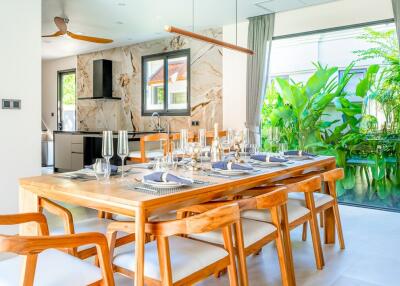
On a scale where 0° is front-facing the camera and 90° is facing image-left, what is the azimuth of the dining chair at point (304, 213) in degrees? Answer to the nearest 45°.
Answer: approximately 135°

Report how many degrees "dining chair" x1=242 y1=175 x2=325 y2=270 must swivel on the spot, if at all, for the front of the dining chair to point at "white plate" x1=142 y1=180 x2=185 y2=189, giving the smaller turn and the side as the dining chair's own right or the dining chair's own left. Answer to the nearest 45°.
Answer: approximately 90° to the dining chair's own left

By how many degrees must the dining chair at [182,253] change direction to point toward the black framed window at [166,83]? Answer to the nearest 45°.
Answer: approximately 45° to its right

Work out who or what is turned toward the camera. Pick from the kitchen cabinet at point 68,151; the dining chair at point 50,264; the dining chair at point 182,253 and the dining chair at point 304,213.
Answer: the kitchen cabinet

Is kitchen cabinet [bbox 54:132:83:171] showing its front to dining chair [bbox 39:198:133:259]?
yes

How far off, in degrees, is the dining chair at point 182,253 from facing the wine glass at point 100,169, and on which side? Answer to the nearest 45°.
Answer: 0° — it already faces it

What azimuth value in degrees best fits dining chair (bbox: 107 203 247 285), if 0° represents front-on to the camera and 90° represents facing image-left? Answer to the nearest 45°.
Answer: approximately 135°

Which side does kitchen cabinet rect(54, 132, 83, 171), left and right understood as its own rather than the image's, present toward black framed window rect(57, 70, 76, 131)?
back

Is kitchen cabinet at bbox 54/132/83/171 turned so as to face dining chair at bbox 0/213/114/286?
yes

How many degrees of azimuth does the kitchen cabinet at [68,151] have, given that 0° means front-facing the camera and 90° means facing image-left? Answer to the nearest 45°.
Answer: approximately 0°

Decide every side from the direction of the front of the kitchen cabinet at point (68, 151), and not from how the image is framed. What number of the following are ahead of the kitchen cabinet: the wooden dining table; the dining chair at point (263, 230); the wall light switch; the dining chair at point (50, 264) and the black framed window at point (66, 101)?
4

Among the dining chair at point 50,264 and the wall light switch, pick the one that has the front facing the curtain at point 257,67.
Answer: the dining chair

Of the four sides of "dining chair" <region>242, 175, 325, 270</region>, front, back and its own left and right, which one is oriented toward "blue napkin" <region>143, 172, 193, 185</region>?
left

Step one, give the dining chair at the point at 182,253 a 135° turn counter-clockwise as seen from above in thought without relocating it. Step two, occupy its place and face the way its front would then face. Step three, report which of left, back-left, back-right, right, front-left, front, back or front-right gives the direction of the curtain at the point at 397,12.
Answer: back-left
